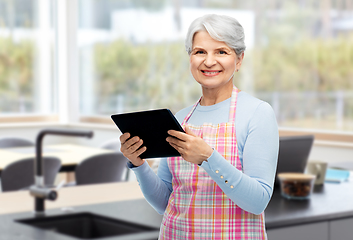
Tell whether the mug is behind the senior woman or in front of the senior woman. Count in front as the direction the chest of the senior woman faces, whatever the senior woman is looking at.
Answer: behind

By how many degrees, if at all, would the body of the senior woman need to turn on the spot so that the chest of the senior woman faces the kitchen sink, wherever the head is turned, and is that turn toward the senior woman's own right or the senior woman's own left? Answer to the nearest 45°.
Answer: approximately 90° to the senior woman's own right

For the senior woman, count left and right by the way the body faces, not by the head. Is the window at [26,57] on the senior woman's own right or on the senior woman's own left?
on the senior woman's own right

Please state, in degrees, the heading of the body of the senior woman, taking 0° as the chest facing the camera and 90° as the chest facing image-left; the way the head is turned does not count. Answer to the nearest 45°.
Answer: approximately 45°
